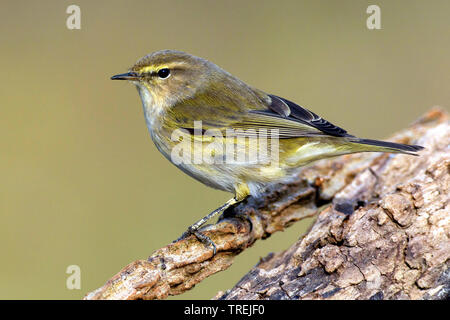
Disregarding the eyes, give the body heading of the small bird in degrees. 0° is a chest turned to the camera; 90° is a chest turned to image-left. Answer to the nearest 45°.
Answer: approximately 90°
